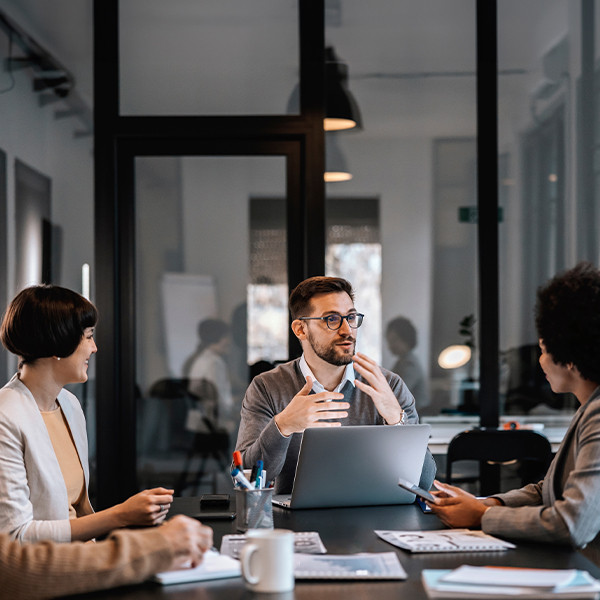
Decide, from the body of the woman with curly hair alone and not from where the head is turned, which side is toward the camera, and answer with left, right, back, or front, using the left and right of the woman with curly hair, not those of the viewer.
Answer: left

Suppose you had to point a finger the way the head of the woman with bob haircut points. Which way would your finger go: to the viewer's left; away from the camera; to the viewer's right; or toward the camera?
to the viewer's right

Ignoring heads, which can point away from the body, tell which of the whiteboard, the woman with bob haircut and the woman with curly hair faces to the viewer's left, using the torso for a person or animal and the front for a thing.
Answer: the woman with curly hair

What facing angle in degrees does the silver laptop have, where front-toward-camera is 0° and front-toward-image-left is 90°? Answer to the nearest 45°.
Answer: approximately 135°

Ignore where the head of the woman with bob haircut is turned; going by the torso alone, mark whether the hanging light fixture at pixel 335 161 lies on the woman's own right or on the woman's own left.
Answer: on the woman's own left

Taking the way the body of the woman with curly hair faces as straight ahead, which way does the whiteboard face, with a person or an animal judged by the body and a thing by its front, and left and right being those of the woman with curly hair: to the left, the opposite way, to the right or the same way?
to the left

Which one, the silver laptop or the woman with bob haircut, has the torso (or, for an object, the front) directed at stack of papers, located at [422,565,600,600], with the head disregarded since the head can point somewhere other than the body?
the woman with bob haircut

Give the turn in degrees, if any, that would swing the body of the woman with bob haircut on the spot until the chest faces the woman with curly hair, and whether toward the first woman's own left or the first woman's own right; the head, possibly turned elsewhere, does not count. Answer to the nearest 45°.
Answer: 0° — they already face them

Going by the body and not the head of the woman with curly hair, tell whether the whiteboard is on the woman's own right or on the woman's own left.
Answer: on the woman's own right

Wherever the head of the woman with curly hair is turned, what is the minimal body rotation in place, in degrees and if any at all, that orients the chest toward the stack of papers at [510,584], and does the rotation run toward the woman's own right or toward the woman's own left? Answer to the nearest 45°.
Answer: approximately 90° to the woman's own left

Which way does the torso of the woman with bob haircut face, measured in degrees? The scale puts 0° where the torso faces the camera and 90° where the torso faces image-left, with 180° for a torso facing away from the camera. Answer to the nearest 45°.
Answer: approximately 315°
